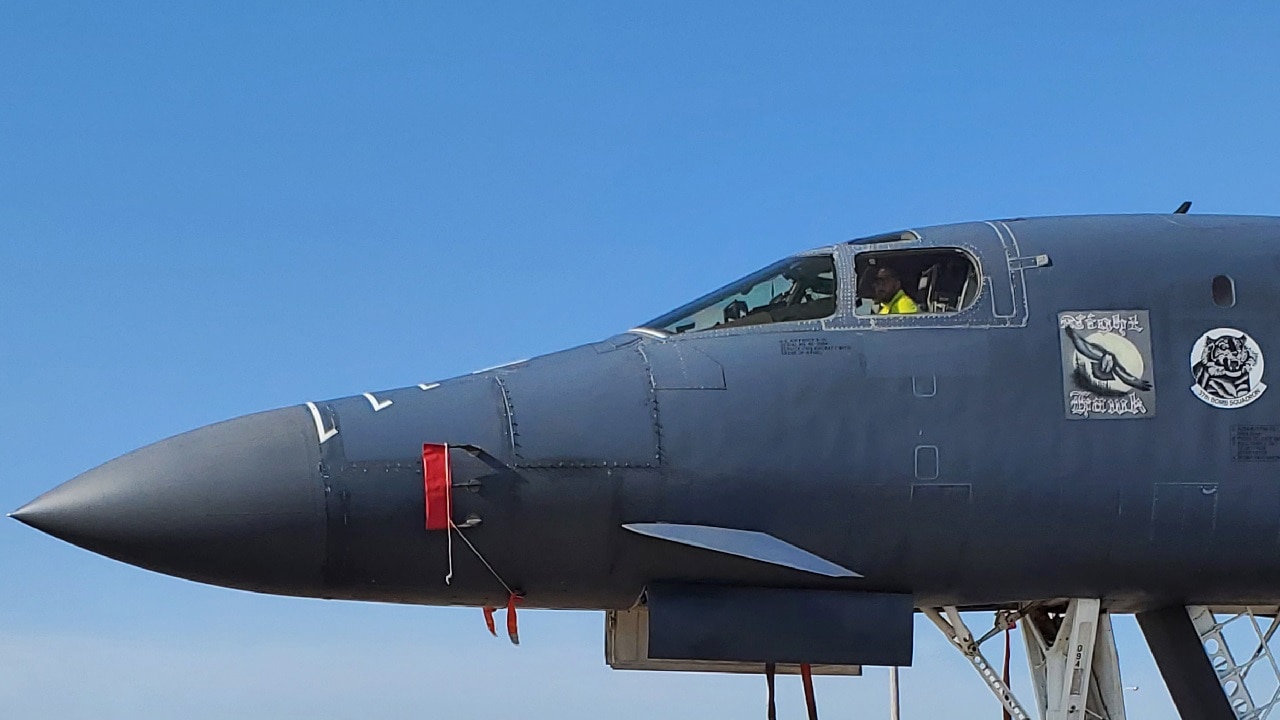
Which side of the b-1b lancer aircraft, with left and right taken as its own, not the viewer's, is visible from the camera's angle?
left
